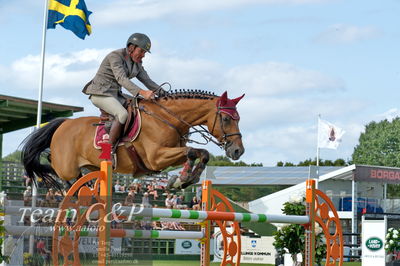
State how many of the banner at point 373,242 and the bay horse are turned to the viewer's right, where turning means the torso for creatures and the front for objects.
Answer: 1

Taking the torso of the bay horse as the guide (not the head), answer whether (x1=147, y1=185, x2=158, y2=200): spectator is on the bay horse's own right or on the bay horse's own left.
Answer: on the bay horse's own left

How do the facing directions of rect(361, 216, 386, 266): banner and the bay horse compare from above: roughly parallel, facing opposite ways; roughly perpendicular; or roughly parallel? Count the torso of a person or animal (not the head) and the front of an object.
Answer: roughly perpendicular

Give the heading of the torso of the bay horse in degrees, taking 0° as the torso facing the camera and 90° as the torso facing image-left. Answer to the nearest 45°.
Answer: approximately 270°

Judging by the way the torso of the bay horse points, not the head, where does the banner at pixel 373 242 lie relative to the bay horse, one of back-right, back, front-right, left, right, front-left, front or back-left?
front-left

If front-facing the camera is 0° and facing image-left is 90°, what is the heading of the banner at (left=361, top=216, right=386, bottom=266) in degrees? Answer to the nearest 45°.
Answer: approximately 0°
